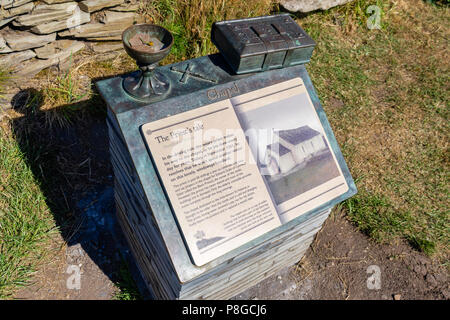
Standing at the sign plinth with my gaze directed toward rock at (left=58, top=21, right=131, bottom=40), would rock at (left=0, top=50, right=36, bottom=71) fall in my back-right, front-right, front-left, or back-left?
front-left

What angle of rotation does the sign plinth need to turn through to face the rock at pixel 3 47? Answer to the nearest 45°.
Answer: approximately 180°

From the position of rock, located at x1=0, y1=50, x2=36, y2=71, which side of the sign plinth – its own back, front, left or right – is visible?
back

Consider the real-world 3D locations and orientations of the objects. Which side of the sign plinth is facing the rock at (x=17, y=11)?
back

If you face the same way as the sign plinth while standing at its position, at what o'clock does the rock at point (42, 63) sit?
The rock is roughly at 6 o'clock from the sign plinth.

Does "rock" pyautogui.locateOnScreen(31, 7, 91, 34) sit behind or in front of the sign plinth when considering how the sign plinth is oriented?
behind

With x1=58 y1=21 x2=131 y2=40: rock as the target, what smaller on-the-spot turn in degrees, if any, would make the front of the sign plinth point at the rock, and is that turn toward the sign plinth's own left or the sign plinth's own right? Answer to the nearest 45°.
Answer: approximately 180°

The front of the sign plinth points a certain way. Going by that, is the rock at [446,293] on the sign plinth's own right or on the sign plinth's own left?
on the sign plinth's own left

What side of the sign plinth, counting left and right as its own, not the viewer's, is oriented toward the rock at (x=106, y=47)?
back

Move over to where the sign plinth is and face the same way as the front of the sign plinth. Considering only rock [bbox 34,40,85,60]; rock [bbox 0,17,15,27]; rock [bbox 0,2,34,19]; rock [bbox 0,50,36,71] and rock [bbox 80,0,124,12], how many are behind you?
5

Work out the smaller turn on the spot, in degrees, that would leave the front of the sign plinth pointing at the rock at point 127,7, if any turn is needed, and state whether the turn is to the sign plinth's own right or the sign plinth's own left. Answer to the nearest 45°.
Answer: approximately 180°
